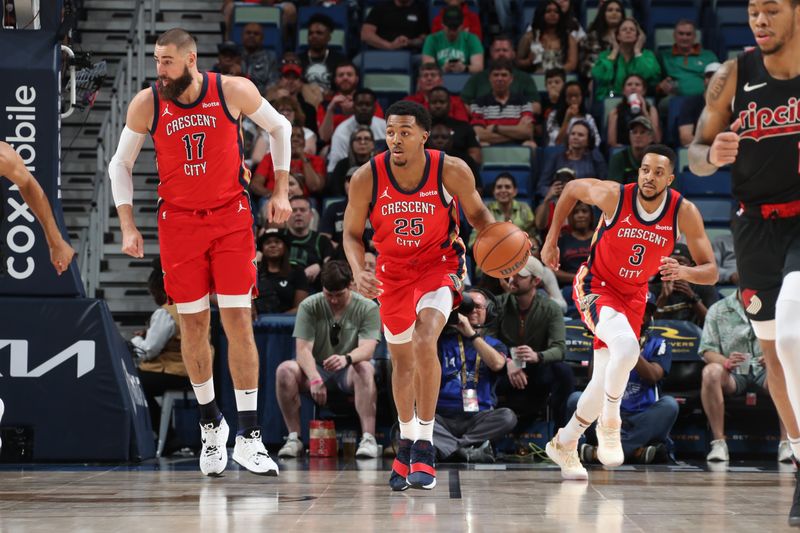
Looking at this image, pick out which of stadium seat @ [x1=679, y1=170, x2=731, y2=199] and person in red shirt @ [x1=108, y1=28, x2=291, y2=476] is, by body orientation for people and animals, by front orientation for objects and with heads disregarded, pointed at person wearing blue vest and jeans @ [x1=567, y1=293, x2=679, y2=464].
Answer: the stadium seat

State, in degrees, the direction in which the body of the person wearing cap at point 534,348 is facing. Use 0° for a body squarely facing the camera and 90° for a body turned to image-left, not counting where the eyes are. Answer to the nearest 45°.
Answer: approximately 45°

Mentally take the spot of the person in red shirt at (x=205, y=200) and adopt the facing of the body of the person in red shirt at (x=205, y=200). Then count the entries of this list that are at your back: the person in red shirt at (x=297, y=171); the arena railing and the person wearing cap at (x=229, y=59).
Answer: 3

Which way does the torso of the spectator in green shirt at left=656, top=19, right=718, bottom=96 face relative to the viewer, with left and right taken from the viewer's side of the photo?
facing the viewer

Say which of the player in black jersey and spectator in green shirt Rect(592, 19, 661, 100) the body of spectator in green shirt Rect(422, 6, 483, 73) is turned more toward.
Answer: the player in black jersey

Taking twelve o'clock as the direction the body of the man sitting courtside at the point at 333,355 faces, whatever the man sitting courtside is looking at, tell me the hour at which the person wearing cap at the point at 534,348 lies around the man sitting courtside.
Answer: The person wearing cap is roughly at 9 o'clock from the man sitting courtside.

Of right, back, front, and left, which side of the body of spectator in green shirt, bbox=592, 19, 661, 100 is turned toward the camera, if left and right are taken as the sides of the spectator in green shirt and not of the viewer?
front

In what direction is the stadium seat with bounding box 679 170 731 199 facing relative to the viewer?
toward the camera

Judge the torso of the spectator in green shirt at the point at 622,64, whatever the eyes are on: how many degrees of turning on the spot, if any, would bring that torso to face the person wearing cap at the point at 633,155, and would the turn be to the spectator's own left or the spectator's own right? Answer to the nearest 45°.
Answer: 0° — they already face them

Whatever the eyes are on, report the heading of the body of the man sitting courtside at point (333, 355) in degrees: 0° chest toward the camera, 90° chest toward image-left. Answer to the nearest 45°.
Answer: approximately 0°

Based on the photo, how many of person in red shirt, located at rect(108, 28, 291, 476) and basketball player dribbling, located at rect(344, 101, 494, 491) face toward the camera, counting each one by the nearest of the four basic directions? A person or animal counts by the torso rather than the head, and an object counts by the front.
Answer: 2

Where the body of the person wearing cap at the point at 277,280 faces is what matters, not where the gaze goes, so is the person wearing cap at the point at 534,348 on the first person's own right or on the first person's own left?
on the first person's own left

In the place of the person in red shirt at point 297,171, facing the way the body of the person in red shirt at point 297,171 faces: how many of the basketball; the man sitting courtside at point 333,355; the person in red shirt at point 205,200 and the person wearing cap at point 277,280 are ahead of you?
4

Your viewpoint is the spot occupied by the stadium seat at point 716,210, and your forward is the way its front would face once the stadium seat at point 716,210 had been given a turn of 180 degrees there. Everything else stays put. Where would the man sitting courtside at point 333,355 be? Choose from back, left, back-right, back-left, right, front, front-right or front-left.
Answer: back-left

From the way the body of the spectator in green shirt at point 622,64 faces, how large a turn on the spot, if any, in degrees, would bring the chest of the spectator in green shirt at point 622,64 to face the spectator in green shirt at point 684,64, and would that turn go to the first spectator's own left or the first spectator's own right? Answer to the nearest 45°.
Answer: approximately 135° to the first spectator's own left

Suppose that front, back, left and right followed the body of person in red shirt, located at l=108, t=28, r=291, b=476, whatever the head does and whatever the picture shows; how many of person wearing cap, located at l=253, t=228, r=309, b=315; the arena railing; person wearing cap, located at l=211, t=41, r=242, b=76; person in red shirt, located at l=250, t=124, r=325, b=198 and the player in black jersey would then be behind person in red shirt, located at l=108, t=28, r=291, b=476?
4
